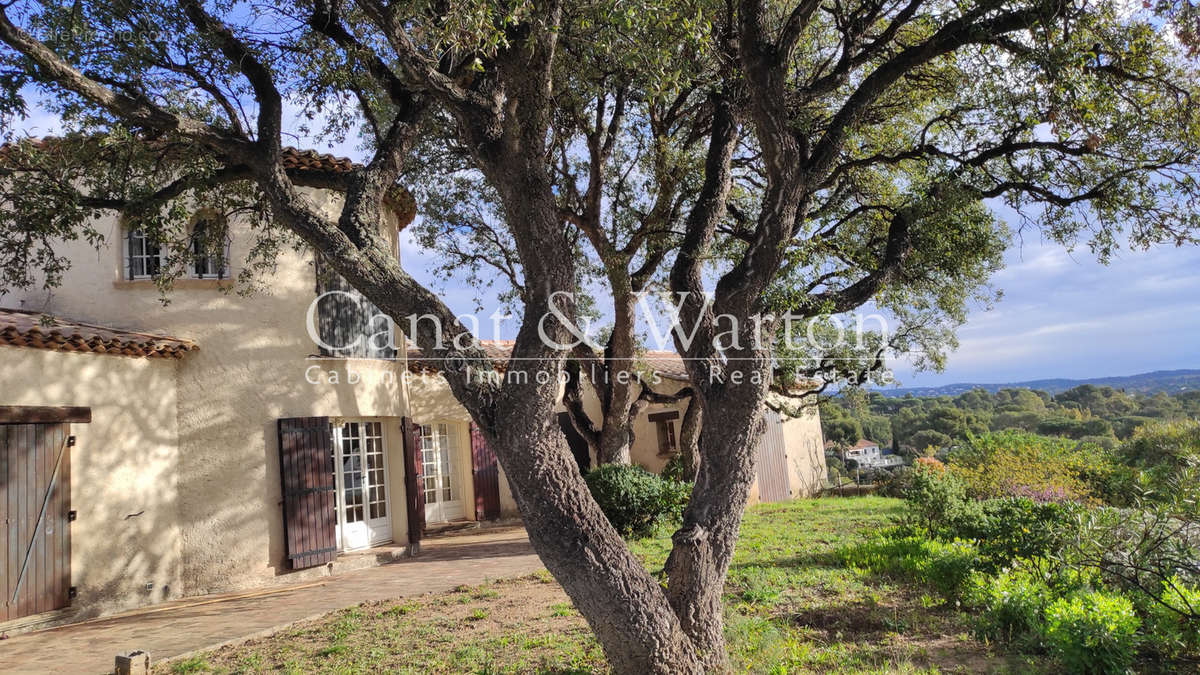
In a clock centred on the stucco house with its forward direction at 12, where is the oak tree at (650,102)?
The oak tree is roughly at 12 o'clock from the stucco house.

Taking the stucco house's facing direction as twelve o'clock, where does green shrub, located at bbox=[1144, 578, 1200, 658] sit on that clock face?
The green shrub is roughly at 12 o'clock from the stucco house.

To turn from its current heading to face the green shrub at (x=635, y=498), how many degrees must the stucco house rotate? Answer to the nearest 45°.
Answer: approximately 45° to its left

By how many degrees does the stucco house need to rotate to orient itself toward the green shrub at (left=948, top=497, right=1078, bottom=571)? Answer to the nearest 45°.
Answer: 0° — it already faces it

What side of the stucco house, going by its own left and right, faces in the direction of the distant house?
left

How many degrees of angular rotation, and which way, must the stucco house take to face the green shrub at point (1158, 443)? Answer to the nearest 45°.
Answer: approximately 45° to its left

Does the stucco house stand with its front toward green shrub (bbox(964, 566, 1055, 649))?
yes

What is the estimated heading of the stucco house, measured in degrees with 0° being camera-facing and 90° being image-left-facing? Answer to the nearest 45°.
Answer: approximately 315°
